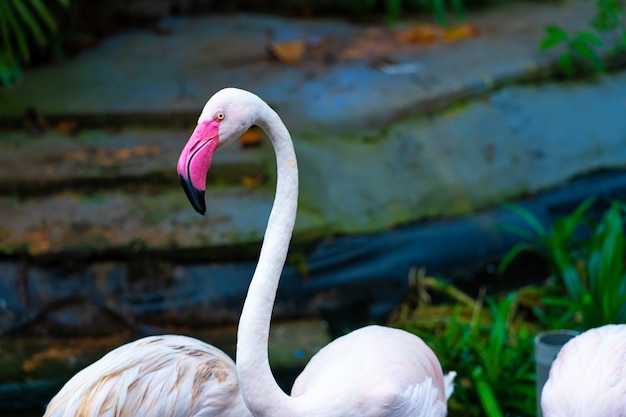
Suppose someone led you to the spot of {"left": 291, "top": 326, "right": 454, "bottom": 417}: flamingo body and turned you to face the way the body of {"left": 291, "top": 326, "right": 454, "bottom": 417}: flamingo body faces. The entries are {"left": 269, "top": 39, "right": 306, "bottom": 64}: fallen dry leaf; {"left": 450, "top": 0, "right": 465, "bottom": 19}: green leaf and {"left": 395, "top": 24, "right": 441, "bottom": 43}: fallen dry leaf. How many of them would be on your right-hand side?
3

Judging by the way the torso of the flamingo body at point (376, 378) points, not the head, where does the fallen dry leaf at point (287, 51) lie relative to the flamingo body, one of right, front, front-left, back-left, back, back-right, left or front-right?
right

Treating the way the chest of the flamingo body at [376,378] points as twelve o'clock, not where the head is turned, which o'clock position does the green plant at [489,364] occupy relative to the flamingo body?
The green plant is roughly at 4 o'clock from the flamingo body.

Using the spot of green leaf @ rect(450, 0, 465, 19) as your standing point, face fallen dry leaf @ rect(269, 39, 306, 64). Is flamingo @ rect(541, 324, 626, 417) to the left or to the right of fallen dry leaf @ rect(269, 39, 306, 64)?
left

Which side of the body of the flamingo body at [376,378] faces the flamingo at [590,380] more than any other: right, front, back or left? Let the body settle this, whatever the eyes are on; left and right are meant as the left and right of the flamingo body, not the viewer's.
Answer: back

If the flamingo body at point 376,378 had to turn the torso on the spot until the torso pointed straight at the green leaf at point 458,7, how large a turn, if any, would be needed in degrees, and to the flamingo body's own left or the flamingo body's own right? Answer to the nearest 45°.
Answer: approximately 90° to the flamingo body's own right

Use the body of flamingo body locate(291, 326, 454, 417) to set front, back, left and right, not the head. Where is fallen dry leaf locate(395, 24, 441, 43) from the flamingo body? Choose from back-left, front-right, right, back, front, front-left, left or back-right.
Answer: right

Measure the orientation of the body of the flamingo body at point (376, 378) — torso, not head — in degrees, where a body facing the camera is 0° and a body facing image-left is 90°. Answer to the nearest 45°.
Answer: approximately 90°

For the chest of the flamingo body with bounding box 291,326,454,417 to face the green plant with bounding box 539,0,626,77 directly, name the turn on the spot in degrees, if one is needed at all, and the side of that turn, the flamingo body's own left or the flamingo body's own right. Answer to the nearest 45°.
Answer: approximately 90° to the flamingo body's own right
